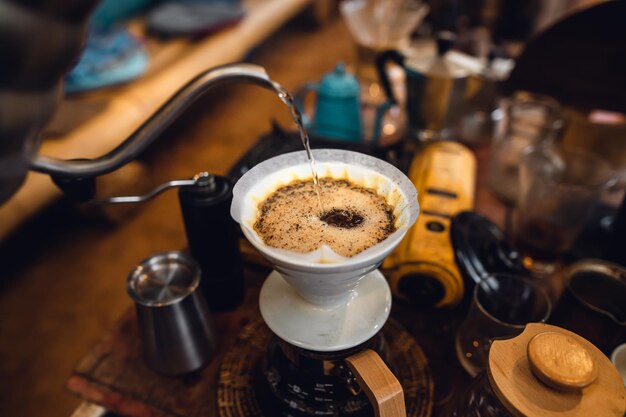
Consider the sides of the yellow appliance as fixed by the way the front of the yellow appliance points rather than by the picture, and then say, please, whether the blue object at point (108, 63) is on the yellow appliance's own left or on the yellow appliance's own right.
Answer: on the yellow appliance's own right

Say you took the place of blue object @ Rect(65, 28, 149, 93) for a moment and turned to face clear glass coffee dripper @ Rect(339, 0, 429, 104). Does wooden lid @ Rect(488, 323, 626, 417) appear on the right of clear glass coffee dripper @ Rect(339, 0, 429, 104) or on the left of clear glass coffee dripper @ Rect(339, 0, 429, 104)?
right

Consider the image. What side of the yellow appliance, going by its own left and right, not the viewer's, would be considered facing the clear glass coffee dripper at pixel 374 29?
back

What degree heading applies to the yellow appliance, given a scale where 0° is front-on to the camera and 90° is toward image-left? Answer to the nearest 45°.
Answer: approximately 0°

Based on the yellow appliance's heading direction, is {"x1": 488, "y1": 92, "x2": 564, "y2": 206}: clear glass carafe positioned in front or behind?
behind
